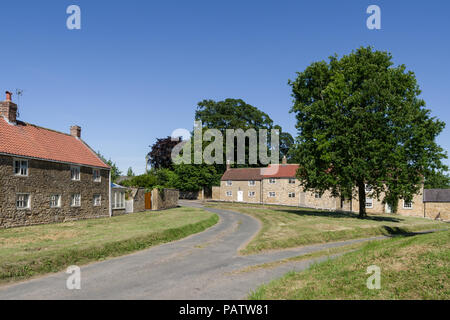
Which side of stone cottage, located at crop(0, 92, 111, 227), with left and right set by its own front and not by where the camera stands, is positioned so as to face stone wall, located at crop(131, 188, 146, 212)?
left

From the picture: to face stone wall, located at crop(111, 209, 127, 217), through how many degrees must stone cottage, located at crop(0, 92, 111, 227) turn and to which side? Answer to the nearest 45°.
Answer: approximately 90° to its left

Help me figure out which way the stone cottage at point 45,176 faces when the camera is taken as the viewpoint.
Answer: facing the viewer and to the right of the viewer

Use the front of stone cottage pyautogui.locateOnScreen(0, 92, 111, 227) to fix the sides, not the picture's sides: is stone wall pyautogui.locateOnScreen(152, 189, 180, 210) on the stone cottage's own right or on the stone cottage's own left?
on the stone cottage's own left
